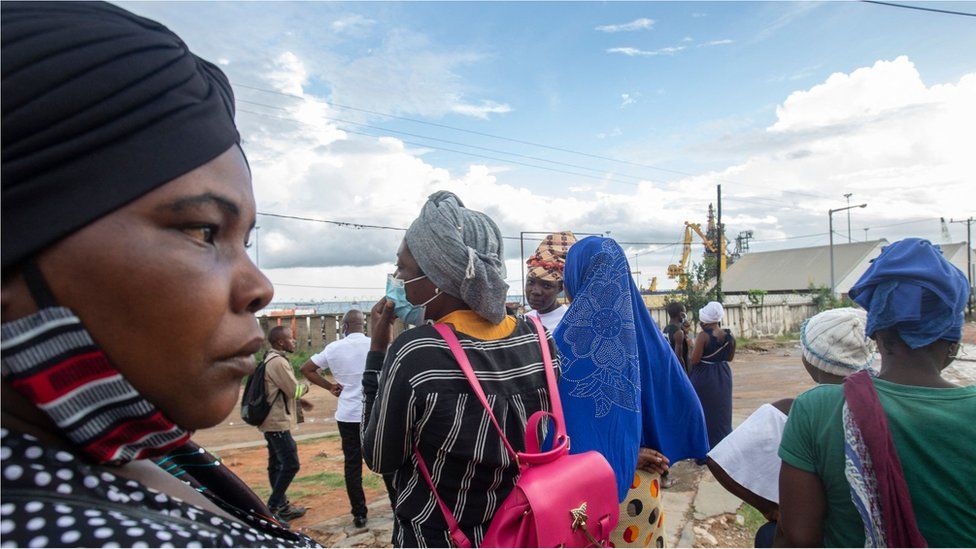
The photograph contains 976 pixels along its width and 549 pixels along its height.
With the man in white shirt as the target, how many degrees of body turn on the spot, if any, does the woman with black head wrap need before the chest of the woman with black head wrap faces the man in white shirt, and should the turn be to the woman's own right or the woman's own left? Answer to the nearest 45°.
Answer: approximately 90° to the woman's own left

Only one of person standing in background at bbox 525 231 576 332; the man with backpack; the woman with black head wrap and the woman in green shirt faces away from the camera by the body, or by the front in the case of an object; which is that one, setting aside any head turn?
the woman in green shirt

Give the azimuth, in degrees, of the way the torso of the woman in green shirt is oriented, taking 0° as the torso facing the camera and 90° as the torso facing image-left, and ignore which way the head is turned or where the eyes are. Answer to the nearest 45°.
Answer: approximately 180°

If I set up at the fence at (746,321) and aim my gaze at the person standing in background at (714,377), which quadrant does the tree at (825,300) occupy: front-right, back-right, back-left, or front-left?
back-left

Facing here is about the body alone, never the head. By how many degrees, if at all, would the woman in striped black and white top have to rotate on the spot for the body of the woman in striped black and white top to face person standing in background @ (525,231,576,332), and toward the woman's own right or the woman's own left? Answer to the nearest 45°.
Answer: approximately 45° to the woman's own right

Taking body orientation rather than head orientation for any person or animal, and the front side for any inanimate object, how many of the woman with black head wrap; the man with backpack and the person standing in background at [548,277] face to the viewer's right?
2

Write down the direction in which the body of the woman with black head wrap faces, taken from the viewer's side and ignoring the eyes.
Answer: to the viewer's right

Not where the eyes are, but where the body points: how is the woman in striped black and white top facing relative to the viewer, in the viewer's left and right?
facing away from the viewer and to the left of the viewer

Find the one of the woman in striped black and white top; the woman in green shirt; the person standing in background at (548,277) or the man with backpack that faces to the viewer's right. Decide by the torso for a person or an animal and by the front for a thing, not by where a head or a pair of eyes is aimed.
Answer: the man with backpack

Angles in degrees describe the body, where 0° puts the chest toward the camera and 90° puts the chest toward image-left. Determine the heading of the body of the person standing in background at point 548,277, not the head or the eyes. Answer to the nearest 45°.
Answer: approximately 45°

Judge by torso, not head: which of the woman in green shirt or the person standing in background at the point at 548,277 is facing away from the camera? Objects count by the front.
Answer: the woman in green shirt

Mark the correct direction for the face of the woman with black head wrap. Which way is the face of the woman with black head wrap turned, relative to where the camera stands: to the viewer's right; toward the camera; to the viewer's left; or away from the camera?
to the viewer's right
